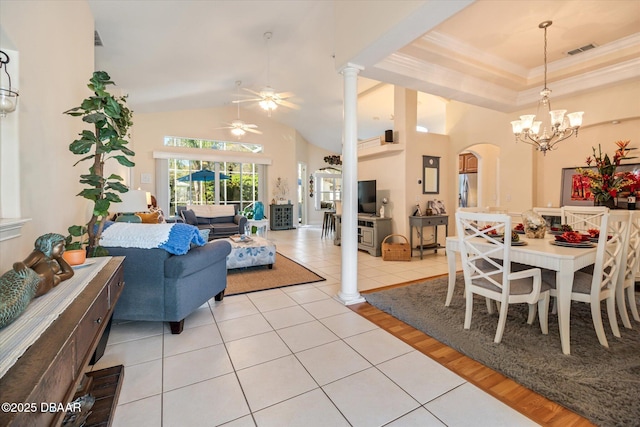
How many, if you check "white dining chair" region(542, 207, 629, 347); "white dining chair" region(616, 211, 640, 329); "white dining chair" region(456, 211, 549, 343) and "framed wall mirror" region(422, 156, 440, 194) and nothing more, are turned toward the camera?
1

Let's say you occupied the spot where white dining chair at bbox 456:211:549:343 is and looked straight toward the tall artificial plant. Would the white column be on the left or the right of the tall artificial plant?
right

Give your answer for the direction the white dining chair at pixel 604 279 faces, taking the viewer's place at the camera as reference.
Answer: facing away from the viewer and to the left of the viewer

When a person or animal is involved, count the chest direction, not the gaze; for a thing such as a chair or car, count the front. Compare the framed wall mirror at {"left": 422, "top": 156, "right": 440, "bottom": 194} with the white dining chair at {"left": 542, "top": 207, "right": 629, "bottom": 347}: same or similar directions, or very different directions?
very different directions

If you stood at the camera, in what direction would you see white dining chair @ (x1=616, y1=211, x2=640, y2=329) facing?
facing away from the viewer and to the left of the viewer

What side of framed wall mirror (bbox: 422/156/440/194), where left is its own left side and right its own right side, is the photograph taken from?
front

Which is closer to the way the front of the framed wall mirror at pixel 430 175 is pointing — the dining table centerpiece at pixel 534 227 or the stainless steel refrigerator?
the dining table centerpiece

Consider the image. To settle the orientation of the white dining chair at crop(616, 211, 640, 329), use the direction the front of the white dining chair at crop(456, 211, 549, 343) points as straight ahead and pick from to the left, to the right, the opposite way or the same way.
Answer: to the left

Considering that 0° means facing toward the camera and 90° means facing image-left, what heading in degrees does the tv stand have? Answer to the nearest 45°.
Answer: approximately 45°

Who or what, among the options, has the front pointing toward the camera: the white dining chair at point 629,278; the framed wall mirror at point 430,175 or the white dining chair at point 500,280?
the framed wall mirror

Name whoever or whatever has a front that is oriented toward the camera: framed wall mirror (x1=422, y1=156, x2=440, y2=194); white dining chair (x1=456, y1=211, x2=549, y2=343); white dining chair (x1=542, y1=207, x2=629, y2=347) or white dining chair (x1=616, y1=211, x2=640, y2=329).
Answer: the framed wall mirror

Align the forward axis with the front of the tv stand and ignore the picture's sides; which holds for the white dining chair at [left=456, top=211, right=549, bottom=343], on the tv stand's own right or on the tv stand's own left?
on the tv stand's own left

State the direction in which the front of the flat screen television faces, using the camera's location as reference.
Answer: facing the viewer and to the left of the viewer

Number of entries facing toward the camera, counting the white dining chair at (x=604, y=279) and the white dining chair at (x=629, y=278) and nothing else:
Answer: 0

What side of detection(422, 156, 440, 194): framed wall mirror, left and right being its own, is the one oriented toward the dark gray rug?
front

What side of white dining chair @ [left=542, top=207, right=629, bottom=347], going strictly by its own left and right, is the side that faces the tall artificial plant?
left
